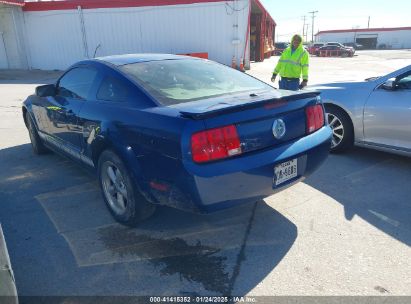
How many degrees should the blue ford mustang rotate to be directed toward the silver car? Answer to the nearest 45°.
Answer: approximately 90° to its right

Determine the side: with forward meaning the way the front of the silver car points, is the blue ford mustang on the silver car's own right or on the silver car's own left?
on the silver car's own left

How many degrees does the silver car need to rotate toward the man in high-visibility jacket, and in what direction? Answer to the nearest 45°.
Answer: approximately 45° to its right

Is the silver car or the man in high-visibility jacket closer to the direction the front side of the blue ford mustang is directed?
the man in high-visibility jacket

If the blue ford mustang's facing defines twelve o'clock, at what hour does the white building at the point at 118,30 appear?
The white building is roughly at 1 o'clock from the blue ford mustang.

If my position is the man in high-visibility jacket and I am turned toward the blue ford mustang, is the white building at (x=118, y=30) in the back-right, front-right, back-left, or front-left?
back-right

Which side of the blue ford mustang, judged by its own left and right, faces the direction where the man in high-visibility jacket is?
right

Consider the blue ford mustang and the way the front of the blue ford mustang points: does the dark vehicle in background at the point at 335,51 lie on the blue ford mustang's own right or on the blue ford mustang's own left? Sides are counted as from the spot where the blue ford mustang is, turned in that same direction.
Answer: on the blue ford mustang's own right

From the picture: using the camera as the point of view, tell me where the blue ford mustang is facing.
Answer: facing away from the viewer and to the left of the viewer

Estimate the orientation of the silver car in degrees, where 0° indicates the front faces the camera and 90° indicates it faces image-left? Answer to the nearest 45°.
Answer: approximately 90°
